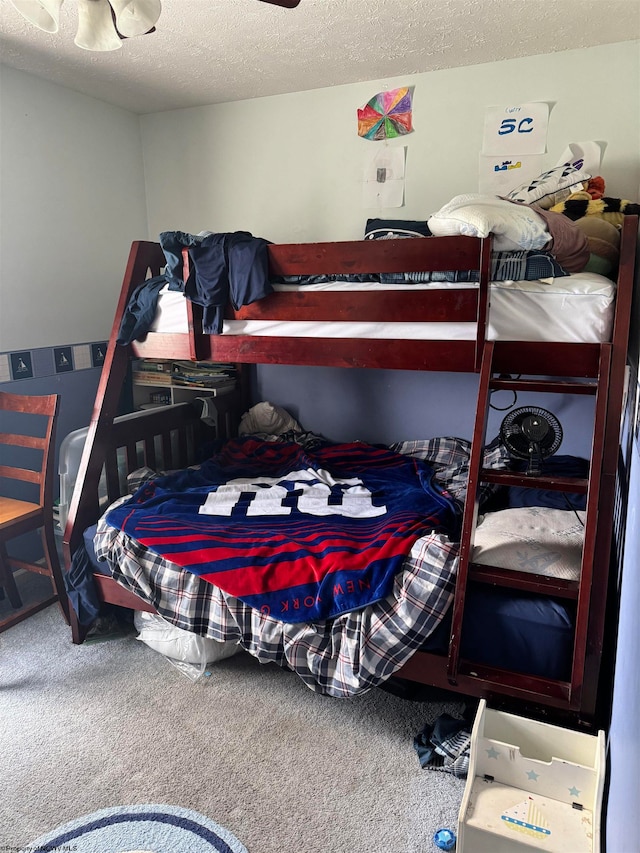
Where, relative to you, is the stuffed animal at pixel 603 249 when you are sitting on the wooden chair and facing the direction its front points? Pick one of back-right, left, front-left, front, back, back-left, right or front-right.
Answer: left

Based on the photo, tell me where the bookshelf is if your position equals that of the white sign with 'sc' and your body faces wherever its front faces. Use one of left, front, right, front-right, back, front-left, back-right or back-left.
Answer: right

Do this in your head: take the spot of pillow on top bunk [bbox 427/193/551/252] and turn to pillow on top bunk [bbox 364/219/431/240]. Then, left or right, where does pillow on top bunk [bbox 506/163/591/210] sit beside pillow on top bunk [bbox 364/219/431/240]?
right

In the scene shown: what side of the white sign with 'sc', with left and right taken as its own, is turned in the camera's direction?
front

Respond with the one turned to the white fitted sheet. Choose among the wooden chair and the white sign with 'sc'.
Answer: the white sign with 'sc'
